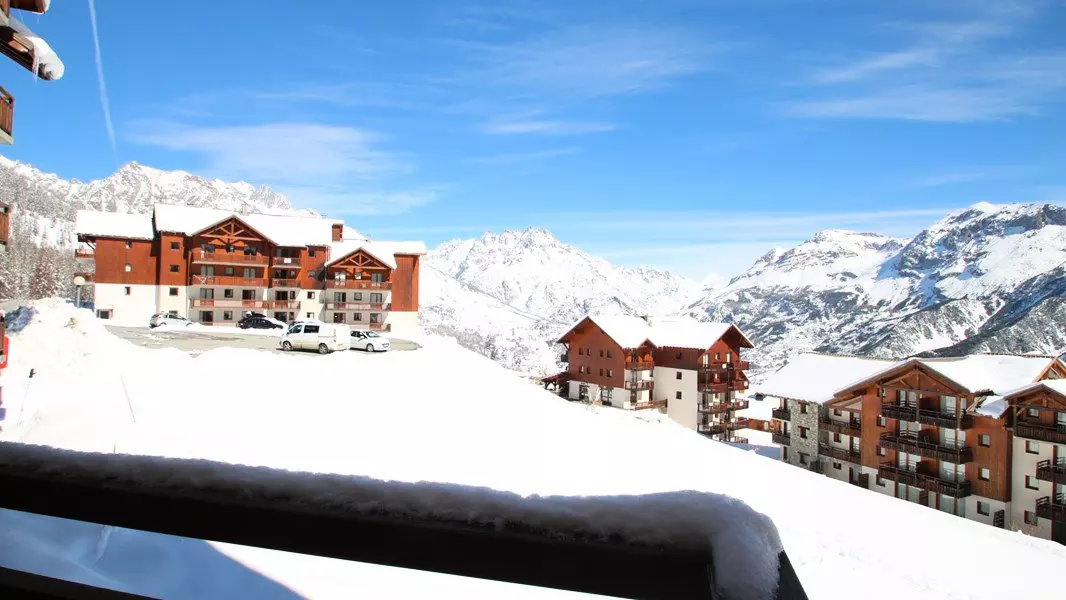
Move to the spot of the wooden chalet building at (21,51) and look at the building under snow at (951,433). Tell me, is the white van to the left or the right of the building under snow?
left

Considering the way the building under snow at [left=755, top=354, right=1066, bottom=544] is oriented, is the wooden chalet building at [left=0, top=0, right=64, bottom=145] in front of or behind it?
in front

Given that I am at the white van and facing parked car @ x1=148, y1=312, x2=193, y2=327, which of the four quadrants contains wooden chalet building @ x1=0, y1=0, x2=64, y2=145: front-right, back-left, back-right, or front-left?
back-left

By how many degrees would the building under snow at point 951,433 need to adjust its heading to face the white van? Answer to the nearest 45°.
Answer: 0° — it already faces it

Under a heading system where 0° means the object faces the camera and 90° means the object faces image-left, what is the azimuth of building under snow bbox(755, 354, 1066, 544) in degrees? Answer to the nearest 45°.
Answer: approximately 45°

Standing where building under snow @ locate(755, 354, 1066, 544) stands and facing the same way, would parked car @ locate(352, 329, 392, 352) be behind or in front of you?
in front
